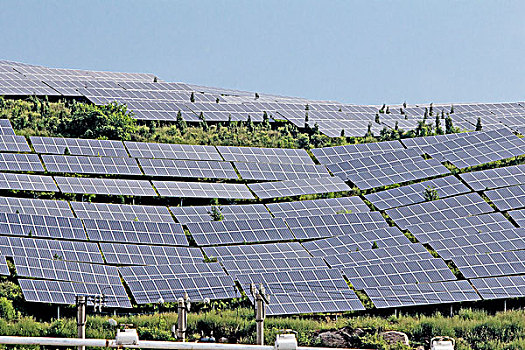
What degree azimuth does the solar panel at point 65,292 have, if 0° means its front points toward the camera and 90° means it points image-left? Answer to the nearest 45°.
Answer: approximately 0°

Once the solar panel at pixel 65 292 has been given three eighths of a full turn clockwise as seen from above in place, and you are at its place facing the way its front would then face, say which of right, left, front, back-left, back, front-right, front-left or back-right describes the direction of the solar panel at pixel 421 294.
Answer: back-right

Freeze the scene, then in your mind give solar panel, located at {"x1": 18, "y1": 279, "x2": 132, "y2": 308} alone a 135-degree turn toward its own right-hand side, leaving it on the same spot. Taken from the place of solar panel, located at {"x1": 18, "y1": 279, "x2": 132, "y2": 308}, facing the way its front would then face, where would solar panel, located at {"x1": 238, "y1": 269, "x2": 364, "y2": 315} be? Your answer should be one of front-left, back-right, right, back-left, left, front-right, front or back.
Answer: back-right

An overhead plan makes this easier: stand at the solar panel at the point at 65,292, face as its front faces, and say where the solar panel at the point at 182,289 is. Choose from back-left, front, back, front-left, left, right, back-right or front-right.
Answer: left

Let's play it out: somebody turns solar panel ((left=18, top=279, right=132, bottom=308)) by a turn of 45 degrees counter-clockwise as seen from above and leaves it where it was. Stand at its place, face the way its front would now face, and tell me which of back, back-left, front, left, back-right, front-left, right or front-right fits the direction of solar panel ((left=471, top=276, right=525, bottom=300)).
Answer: front-left

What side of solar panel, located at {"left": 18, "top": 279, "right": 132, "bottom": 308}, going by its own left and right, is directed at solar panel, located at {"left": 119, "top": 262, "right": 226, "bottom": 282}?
left

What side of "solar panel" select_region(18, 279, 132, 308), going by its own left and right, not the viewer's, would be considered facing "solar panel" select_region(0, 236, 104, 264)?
back

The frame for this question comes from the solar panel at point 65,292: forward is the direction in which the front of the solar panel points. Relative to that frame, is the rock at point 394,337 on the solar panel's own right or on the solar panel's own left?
on the solar panel's own left

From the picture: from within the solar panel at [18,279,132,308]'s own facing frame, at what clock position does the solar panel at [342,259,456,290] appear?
the solar panel at [342,259,456,290] is roughly at 9 o'clock from the solar panel at [18,279,132,308].
